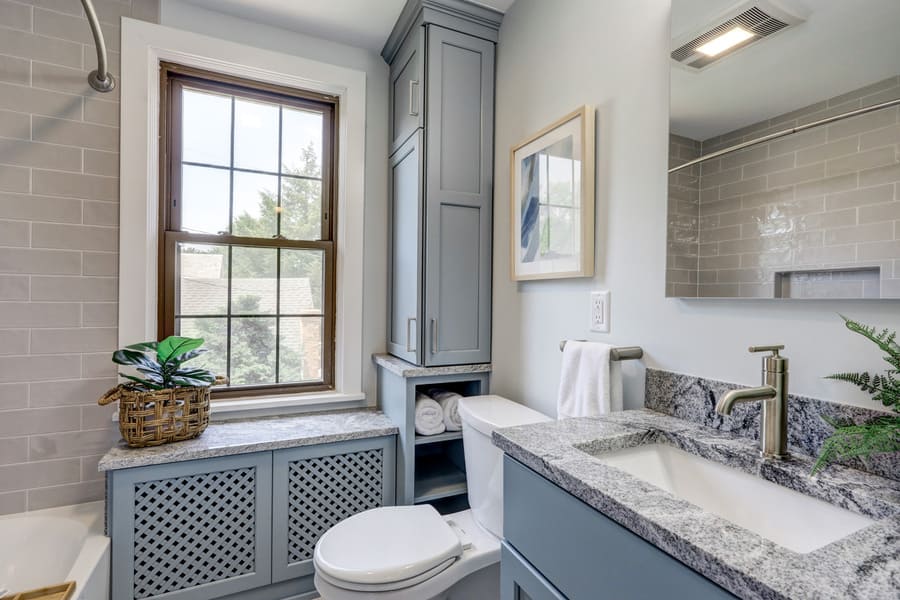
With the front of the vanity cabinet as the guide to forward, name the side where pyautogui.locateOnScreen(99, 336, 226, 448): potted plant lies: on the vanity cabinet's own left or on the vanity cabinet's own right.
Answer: on the vanity cabinet's own right

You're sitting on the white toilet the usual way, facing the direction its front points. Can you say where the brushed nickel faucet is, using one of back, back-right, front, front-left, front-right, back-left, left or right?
left

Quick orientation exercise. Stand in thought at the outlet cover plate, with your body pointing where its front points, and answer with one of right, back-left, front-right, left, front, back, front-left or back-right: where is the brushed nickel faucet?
left

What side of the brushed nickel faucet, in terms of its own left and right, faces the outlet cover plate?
right

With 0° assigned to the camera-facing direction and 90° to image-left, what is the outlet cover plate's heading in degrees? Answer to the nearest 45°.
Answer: approximately 45°

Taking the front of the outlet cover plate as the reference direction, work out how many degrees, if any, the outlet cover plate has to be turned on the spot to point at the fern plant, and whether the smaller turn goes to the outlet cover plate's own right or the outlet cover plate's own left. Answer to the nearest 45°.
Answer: approximately 90° to the outlet cover plate's own left

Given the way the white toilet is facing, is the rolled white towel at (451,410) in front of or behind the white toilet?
behind

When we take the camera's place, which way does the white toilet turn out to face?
facing the viewer and to the left of the viewer

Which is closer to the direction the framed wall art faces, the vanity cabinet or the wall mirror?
the vanity cabinet

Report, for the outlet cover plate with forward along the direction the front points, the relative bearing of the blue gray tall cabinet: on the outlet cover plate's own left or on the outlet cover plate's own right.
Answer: on the outlet cover plate's own right

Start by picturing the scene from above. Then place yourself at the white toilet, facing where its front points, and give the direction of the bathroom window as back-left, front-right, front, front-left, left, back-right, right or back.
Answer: right
